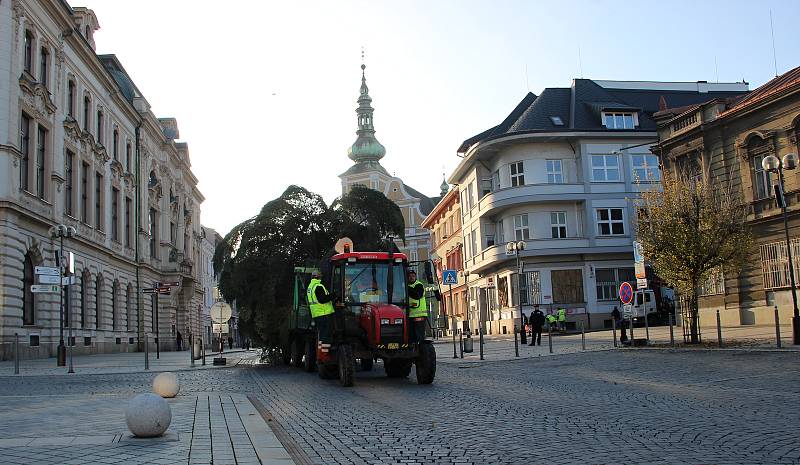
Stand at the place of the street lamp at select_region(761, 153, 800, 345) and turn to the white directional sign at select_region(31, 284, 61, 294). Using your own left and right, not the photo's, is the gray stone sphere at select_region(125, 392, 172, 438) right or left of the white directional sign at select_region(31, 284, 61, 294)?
left

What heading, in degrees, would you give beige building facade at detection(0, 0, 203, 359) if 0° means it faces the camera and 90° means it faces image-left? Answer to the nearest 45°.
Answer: approximately 315°

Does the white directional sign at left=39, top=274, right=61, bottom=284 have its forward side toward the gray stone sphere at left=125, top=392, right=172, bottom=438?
yes

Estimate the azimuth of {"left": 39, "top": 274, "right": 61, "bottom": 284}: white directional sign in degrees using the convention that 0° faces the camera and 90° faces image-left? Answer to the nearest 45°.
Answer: approximately 0°

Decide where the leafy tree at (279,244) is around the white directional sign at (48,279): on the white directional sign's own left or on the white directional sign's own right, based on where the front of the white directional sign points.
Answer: on the white directional sign's own left

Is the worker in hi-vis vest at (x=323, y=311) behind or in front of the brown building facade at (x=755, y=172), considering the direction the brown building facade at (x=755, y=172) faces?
in front

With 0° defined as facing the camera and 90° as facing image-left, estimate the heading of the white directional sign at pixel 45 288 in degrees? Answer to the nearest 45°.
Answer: approximately 0°

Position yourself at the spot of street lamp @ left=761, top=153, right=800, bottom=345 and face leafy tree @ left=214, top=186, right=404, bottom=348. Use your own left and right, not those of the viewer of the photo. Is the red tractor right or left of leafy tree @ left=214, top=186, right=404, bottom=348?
left

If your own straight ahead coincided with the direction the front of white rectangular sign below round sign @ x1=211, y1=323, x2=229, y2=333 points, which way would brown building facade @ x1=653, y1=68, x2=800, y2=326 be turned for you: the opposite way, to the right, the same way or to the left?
to the right

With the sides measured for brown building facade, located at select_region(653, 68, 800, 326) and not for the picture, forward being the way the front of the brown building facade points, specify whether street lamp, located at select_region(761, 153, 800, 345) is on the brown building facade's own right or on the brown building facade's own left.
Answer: on the brown building facade's own left

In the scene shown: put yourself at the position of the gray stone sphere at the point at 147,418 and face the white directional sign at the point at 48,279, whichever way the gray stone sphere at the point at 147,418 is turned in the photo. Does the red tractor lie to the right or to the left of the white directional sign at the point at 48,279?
right

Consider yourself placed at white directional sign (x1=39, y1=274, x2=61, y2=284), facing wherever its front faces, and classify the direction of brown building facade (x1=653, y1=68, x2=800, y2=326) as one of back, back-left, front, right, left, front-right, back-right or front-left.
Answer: left
